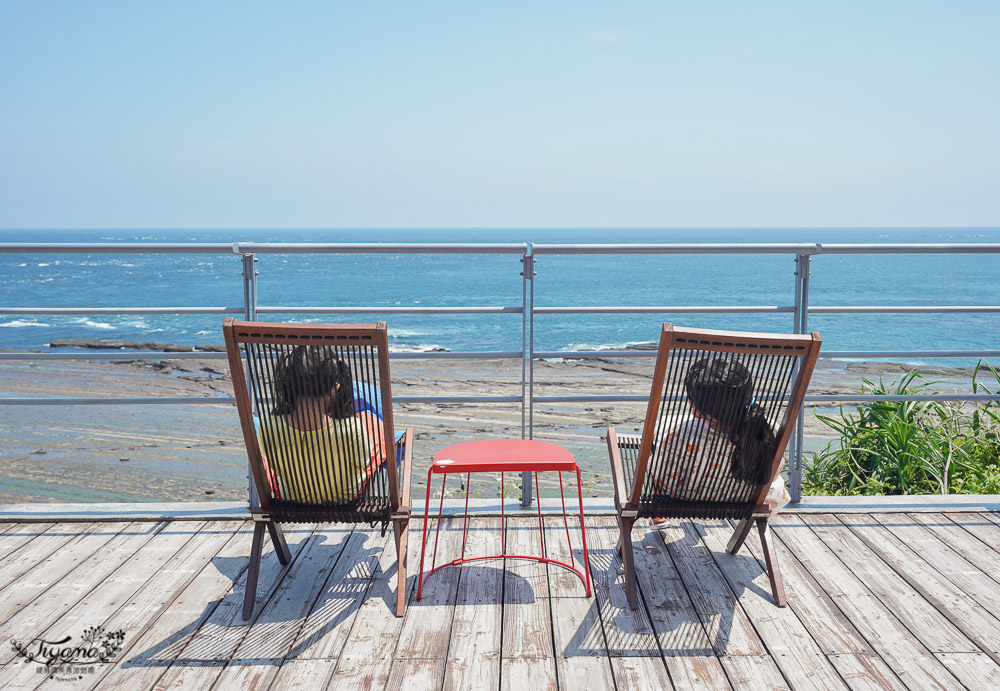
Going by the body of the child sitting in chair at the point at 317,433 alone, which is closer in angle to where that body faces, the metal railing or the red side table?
the metal railing

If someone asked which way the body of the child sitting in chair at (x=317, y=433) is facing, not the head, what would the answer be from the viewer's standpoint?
away from the camera

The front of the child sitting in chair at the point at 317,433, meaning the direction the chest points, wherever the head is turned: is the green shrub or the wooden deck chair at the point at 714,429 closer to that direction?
the green shrub

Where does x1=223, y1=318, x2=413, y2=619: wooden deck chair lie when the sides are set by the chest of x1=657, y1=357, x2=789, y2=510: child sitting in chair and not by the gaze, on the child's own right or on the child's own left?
on the child's own left

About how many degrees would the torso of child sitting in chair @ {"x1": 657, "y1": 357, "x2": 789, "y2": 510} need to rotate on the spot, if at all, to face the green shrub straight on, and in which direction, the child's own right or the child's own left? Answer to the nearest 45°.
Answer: approximately 90° to the child's own right

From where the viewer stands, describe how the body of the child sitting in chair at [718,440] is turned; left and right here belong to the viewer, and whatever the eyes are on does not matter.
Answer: facing away from the viewer and to the left of the viewer

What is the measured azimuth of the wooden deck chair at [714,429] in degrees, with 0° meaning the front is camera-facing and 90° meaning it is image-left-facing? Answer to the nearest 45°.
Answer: approximately 135°

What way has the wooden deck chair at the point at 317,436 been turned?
away from the camera
